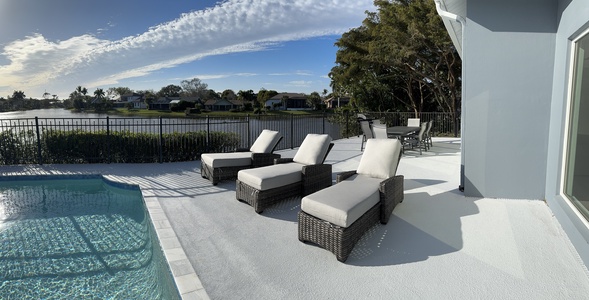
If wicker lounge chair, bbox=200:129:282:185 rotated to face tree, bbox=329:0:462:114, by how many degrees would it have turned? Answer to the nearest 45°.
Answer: approximately 180°

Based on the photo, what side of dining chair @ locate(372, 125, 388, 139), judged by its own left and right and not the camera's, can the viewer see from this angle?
back

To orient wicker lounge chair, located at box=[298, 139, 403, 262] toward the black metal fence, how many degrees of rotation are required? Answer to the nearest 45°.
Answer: approximately 90° to its right

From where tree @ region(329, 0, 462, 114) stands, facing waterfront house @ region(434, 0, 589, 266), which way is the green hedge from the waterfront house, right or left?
right

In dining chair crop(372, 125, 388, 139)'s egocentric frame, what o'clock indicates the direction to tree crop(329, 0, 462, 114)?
The tree is roughly at 12 o'clock from the dining chair.

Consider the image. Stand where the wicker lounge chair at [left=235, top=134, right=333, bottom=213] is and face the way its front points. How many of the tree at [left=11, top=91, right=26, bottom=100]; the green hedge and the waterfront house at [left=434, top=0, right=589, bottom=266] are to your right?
2

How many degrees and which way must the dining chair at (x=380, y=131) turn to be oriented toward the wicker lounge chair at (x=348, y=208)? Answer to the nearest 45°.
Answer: approximately 180°

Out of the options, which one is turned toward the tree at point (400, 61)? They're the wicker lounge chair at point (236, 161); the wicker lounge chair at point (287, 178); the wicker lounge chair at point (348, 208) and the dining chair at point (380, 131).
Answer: the dining chair

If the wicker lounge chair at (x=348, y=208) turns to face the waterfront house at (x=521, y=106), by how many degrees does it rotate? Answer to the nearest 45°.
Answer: approximately 180°

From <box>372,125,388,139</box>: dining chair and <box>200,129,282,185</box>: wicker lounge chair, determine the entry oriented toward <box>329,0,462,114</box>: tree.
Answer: the dining chair

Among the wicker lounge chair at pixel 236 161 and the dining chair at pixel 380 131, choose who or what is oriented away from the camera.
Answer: the dining chair

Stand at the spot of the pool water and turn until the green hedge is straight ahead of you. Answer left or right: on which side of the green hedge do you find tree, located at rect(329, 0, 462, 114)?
right
